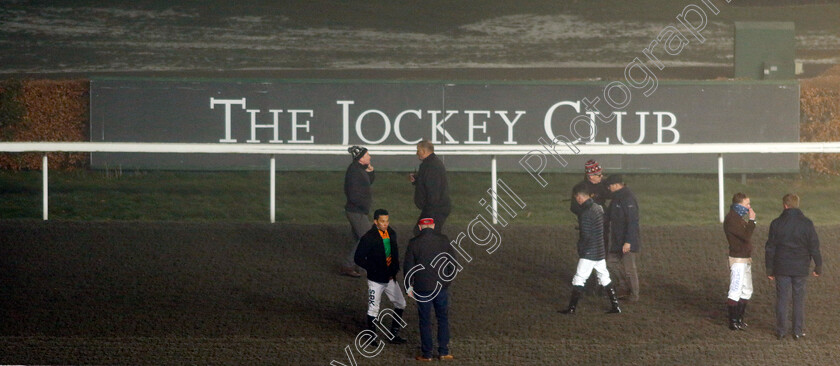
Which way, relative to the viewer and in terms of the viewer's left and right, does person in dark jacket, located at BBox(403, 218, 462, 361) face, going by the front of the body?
facing away from the viewer

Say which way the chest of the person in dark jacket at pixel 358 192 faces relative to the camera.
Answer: to the viewer's right

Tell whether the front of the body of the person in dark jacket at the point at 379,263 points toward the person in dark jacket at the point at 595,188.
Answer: no

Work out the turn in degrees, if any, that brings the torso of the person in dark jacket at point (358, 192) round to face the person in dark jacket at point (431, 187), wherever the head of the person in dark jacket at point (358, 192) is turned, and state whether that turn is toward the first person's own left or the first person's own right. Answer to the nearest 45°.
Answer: approximately 45° to the first person's own right

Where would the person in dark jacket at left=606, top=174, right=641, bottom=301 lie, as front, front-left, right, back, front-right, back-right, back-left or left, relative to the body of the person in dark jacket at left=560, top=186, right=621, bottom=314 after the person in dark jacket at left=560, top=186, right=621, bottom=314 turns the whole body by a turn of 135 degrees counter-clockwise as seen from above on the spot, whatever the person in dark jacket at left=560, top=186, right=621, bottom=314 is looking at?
left

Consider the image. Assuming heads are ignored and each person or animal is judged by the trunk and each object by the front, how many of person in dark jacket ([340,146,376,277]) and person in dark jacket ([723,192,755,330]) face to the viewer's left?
0

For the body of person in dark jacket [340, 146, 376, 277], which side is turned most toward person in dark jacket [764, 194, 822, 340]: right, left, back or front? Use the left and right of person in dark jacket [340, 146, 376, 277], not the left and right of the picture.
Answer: front

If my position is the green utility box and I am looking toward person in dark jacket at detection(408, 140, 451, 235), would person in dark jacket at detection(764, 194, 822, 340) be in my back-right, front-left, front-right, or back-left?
front-left

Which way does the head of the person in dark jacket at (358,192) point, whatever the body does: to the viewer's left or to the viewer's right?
to the viewer's right

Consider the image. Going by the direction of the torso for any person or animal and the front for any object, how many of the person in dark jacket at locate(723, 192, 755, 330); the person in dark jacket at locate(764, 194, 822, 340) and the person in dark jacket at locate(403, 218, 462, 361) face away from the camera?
2

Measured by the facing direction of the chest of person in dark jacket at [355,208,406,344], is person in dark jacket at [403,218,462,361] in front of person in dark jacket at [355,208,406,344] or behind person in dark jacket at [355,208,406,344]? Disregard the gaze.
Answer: in front

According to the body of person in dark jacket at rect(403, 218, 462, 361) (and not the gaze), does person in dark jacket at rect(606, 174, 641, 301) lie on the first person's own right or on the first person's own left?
on the first person's own right
